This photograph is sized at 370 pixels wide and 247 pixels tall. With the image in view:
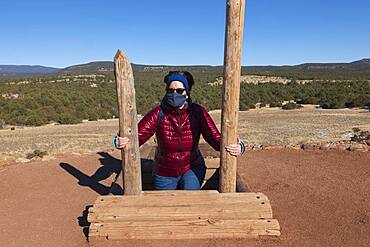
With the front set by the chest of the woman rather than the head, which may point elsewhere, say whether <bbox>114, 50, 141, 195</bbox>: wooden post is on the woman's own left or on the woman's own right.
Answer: on the woman's own right

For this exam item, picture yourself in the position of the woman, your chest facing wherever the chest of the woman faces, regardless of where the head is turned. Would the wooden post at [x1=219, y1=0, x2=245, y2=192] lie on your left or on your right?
on your left

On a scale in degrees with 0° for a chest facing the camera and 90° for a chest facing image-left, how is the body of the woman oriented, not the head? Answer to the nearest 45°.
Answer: approximately 0°
